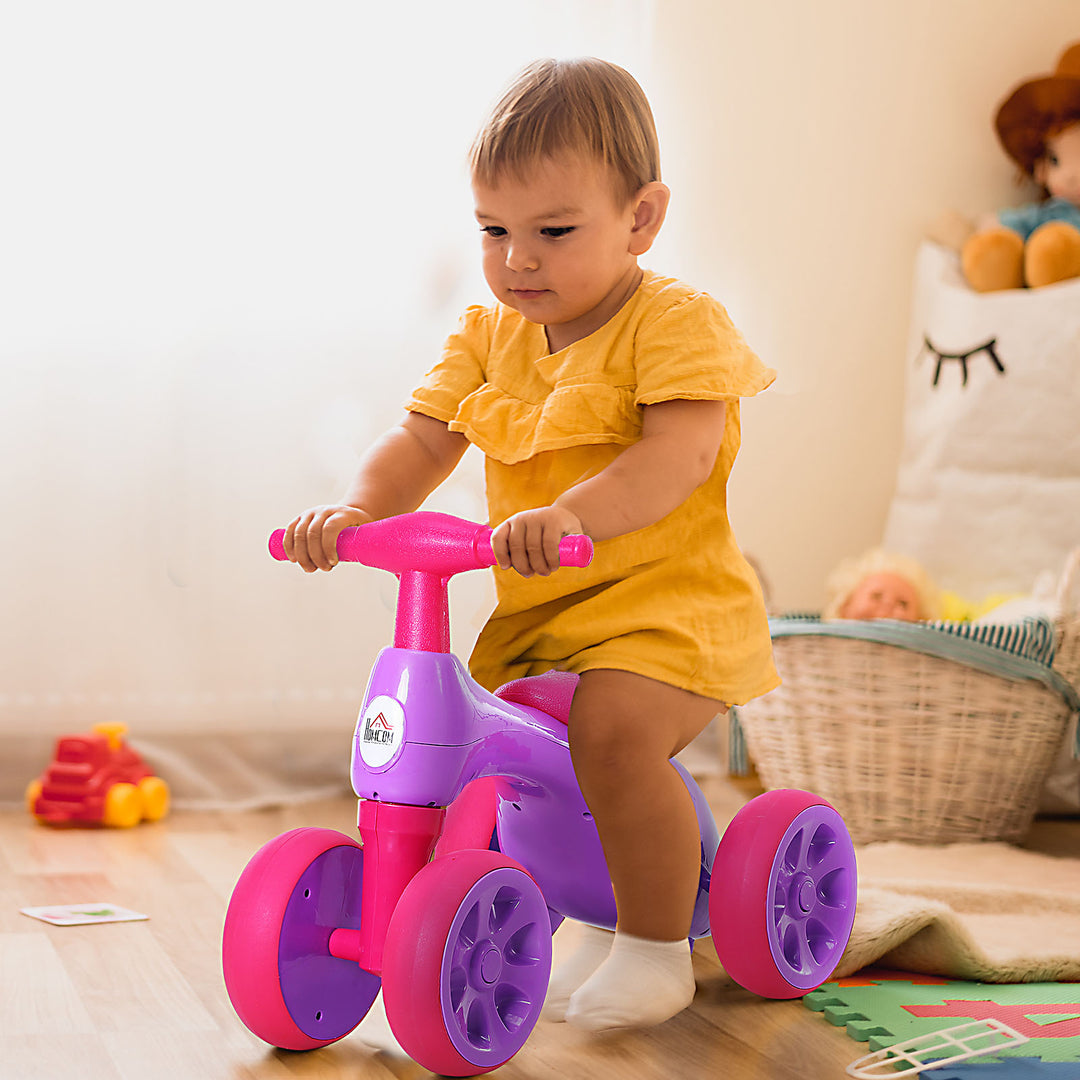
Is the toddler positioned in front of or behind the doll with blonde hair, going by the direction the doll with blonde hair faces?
in front

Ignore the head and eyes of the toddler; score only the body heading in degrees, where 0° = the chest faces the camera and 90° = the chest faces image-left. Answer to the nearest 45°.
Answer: approximately 45°

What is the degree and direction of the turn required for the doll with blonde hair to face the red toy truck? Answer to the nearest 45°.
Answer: approximately 45° to its right

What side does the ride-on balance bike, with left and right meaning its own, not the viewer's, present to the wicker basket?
back

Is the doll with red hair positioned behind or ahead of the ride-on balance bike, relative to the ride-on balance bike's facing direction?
behind

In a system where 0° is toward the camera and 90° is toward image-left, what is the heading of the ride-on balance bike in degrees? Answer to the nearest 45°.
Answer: approximately 45°

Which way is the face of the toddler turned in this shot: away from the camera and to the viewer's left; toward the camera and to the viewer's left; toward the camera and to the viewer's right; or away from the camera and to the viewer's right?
toward the camera and to the viewer's left
